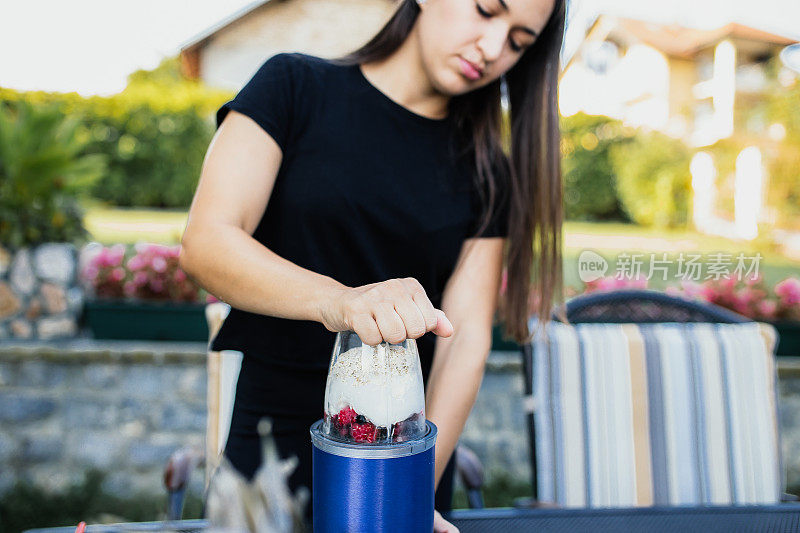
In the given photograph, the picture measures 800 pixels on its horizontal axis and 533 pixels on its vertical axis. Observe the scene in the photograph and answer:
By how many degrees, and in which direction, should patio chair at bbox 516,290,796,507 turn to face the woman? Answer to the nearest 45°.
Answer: approximately 45° to its right

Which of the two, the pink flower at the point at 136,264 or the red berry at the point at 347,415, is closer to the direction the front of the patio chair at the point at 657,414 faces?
the red berry

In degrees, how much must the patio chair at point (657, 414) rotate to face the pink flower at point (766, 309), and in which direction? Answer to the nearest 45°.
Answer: approximately 180°

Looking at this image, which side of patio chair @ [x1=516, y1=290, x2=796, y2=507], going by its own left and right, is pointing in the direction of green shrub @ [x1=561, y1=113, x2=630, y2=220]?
back

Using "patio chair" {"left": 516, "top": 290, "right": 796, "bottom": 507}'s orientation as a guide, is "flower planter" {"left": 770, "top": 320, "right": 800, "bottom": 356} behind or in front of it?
behind

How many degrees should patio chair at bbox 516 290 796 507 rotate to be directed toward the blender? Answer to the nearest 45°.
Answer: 0° — it already faces it

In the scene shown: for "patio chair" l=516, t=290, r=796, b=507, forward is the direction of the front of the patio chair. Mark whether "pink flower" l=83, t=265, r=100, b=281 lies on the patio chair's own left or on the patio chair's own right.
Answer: on the patio chair's own right

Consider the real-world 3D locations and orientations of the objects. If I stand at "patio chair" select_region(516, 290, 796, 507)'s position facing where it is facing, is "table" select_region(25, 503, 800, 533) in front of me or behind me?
in front

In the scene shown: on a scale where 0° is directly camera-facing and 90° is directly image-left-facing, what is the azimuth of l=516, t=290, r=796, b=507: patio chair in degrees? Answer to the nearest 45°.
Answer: approximately 0°

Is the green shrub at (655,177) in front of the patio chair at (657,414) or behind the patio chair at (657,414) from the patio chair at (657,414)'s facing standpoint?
behind

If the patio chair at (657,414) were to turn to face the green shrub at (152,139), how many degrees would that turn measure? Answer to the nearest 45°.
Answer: approximately 135° to its right
